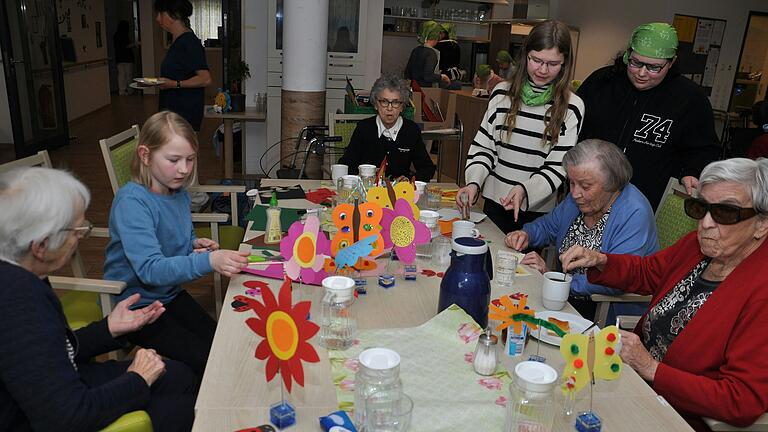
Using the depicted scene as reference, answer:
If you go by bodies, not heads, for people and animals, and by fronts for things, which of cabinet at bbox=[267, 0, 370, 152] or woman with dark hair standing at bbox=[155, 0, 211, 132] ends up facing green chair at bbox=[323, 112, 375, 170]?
the cabinet

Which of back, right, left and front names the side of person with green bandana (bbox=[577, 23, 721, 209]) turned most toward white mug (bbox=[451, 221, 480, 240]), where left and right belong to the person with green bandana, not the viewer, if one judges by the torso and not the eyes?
front

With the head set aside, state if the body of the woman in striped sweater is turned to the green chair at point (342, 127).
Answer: no

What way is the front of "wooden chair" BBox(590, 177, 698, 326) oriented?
to the viewer's left

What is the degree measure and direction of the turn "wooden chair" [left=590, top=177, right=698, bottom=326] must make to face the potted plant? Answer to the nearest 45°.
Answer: approximately 45° to its right

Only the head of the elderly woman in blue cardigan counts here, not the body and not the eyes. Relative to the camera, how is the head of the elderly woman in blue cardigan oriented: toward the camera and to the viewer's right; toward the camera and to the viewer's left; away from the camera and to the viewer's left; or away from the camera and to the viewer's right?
toward the camera and to the viewer's left

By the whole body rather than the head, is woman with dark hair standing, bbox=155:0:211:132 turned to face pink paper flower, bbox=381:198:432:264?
no

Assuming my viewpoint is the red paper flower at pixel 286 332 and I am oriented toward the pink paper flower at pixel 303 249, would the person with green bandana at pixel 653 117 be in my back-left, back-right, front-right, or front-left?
front-right

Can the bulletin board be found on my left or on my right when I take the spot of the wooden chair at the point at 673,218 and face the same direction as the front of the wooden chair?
on my right

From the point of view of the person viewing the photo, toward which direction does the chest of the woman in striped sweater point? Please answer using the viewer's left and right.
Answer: facing the viewer and to the left of the viewer

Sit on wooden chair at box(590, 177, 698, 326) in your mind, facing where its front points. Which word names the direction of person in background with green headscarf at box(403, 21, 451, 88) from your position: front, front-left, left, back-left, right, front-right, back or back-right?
front-right

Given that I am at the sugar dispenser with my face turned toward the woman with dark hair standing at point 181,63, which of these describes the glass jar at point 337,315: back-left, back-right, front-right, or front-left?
front-left

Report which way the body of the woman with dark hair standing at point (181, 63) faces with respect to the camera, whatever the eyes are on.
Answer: to the viewer's left

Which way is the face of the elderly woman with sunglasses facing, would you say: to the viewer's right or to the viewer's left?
to the viewer's left

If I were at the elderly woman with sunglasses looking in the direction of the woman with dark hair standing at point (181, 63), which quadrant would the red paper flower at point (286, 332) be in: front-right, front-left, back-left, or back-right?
front-left

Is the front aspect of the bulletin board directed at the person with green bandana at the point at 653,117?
yes

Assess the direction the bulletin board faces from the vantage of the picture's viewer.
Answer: facing the viewer

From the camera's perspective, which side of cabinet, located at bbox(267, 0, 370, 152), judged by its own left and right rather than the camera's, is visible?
front

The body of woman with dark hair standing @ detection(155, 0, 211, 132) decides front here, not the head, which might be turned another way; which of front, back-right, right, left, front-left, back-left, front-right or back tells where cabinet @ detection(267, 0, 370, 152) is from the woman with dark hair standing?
back-right

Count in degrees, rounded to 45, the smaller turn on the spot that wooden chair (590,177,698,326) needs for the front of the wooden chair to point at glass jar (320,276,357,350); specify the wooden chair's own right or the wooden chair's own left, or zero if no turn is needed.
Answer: approximately 45° to the wooden chair's own left
